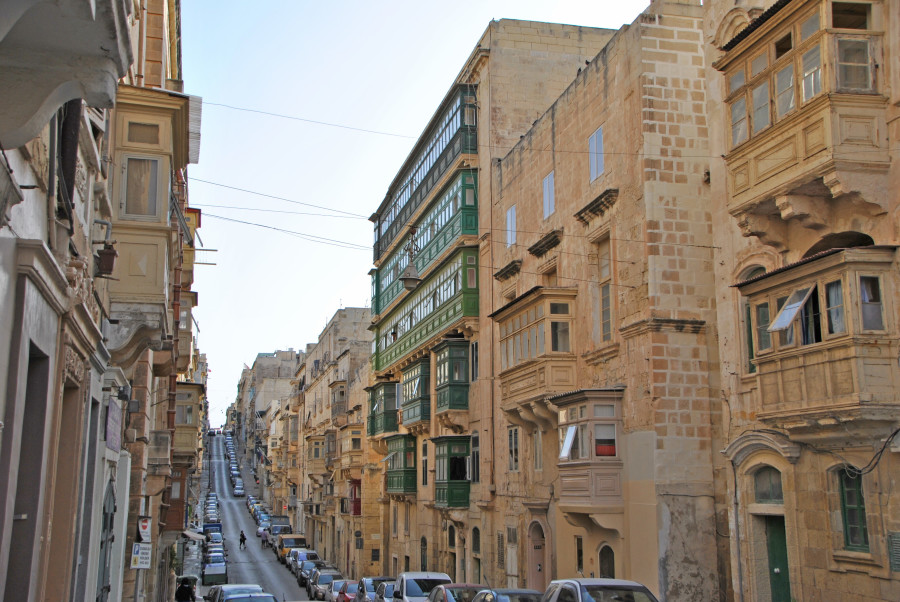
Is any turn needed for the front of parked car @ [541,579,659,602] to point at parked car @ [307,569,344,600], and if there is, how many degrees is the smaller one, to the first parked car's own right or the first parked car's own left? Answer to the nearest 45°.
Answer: approximately 180°

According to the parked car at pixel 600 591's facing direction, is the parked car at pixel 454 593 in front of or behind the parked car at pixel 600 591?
behind

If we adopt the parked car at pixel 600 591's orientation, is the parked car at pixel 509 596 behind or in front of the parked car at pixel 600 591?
behind

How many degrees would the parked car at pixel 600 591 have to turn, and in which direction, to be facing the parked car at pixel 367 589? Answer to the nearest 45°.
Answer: approximately 180°

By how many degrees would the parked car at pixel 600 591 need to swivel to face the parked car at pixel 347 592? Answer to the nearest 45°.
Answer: approximately 180°
